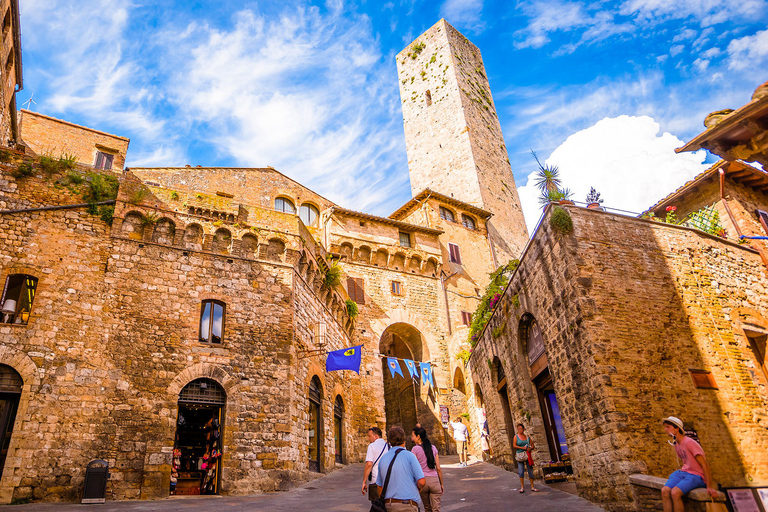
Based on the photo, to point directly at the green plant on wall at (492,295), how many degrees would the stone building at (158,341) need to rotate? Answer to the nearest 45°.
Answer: approximately 90° to its left

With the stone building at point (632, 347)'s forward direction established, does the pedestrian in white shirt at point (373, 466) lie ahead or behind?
ahead

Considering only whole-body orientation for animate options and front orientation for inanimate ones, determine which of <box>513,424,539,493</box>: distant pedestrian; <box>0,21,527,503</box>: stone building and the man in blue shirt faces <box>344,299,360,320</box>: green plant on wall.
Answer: the man in blue shirt

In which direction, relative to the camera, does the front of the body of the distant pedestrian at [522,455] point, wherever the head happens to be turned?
toward the camera

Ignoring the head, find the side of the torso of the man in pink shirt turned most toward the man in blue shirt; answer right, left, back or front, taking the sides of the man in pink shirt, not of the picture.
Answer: front

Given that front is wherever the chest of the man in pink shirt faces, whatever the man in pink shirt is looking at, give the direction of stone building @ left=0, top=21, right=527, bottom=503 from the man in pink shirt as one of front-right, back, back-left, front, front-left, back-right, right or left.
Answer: front-right

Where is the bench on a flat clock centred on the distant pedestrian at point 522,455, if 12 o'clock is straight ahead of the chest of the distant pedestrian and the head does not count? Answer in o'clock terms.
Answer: The bench is roughly at 11 o'clock from the distant pedestrian.

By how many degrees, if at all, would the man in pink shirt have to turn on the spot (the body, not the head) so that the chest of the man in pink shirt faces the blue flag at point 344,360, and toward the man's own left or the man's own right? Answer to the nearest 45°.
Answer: approximately 90° to the man's own right

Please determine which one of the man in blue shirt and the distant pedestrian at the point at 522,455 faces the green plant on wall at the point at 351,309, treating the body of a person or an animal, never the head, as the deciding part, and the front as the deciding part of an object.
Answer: the man in blue shirt

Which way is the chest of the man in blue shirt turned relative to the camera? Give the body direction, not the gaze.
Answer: away from the camera

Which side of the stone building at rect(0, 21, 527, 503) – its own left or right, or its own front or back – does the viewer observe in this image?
front

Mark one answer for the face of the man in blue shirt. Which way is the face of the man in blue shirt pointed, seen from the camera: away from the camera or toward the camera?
away from the camera

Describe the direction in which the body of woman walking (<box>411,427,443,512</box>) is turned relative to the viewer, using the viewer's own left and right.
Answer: facing away from the viewer and to the left of the viewer

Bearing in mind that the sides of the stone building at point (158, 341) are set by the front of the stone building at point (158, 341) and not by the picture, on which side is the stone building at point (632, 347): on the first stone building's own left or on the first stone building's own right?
on the first stone building's own left

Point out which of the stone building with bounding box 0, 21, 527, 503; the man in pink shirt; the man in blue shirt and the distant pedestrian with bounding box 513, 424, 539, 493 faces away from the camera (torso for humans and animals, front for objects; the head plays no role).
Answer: the man in blue shirt
